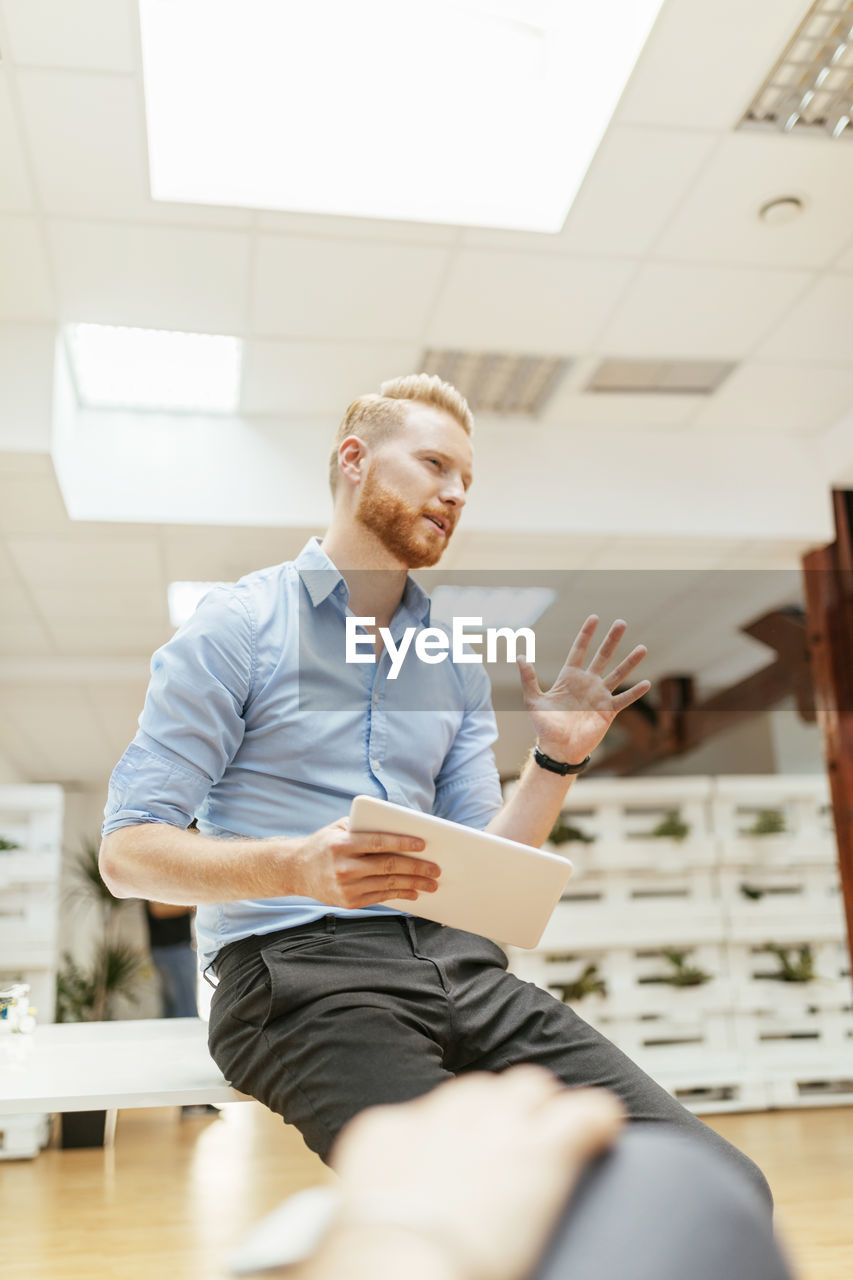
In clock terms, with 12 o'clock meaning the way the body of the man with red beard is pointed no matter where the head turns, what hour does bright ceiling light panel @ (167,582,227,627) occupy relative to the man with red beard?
The bright ceiling light panel is roughly at 7 o'clock from the man with red beard.

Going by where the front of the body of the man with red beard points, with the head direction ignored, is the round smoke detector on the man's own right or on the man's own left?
on the man's own left

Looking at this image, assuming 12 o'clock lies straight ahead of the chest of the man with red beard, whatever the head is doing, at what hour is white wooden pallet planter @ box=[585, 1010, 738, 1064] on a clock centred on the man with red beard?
The white wooden pallet planter is roughly at 8 o'clock from the man with red beard.

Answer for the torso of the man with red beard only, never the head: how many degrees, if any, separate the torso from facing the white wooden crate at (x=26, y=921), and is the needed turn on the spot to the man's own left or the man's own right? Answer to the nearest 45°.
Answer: approximately 180°

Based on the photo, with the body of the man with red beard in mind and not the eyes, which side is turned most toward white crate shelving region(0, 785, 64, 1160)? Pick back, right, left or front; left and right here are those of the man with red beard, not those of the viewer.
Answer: back

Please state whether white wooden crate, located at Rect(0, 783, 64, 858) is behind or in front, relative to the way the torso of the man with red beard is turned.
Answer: behind

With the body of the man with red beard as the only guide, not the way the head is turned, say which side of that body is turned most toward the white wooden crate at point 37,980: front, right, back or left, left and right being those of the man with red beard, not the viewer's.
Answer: back

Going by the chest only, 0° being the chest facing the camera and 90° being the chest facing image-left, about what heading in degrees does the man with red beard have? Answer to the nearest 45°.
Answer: approximately 315°

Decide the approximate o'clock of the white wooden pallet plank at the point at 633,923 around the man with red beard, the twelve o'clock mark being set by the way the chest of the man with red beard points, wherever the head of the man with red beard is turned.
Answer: The white wooden pallet plank is roughly at 8 o'clock from the man with red beard.
